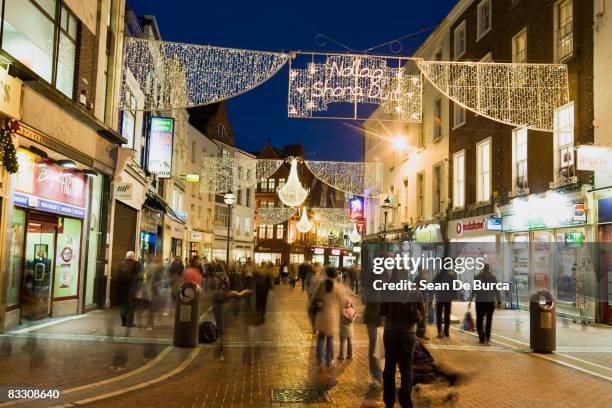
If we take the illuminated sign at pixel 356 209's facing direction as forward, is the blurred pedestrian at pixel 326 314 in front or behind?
in front

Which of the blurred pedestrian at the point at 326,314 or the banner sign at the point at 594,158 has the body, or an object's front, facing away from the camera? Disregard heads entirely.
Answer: the blurred pedestrian

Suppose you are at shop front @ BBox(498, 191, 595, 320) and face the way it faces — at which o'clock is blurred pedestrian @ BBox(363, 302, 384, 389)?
The blurred pedestrian is roughly at 11 o'clock from the shop front.

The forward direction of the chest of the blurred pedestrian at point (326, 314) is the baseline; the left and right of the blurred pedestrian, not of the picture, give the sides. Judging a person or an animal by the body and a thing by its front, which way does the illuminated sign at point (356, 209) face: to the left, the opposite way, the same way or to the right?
the opposite way

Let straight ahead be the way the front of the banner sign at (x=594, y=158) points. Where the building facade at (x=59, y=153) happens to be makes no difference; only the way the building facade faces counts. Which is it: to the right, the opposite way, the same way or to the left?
to the left

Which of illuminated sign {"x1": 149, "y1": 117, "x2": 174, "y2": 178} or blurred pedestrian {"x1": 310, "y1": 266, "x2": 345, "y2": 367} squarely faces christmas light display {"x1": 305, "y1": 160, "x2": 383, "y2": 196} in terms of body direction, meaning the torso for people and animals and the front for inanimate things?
the blurred pedestrian

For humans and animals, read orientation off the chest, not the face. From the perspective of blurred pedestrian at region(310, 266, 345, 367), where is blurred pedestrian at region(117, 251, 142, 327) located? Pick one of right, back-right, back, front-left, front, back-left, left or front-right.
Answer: front-left

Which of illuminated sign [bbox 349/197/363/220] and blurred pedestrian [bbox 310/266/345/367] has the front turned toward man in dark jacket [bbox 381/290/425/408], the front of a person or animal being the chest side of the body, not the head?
the illuminated sign

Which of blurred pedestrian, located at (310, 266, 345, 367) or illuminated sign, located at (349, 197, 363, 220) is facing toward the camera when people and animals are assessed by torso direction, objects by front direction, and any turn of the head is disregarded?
the illuminated sign

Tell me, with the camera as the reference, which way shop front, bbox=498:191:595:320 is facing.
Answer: facing the viewer and to the left of the viewer

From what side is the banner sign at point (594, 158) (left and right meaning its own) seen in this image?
front

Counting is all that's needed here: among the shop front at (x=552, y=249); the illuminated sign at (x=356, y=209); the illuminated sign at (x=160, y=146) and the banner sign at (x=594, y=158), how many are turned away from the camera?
0

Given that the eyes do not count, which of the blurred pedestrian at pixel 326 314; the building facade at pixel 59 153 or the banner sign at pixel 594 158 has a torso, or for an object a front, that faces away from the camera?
the blurred pedestrian

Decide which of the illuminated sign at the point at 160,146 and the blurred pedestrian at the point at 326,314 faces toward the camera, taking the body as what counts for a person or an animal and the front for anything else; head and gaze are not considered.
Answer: the illuminated sign

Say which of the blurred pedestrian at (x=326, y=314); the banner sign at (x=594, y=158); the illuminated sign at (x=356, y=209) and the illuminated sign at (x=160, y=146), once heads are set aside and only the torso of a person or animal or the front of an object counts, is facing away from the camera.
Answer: the blurred pedestrian

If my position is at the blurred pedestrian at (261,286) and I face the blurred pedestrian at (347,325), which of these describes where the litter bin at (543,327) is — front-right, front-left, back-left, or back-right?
front-left
